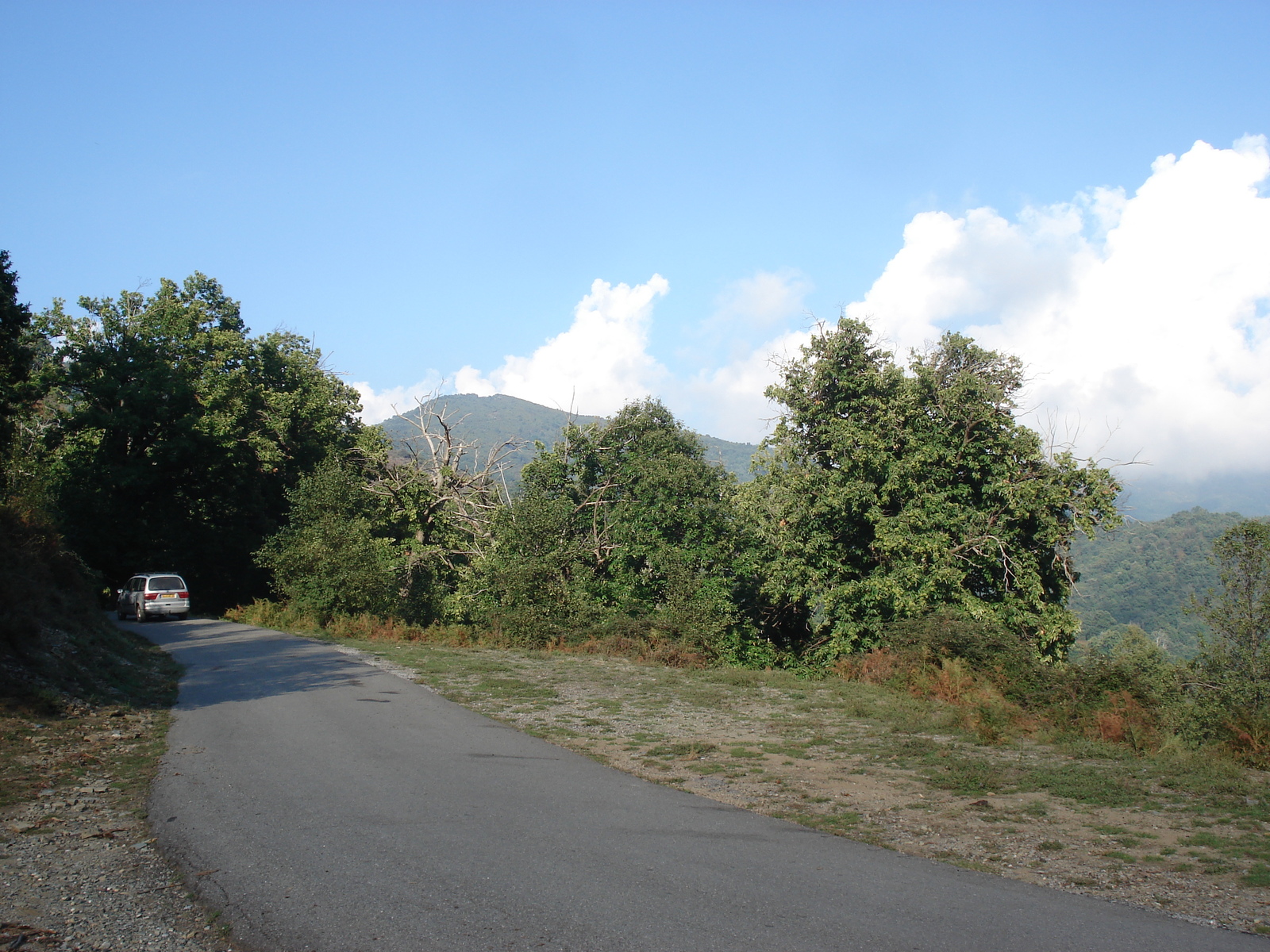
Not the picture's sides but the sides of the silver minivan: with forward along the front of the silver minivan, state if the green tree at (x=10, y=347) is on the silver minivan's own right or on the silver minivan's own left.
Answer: on the silver minivan's own left

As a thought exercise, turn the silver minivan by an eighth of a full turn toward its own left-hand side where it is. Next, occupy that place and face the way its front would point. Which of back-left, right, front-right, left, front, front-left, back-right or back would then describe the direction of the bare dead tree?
back

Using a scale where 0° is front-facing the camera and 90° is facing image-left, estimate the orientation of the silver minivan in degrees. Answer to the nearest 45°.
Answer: approximately 135°

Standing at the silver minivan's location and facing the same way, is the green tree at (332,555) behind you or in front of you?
behind

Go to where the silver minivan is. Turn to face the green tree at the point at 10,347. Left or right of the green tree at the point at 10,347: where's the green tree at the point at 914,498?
left

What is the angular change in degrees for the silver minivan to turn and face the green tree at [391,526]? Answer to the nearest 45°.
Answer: approximately 135° to its right
